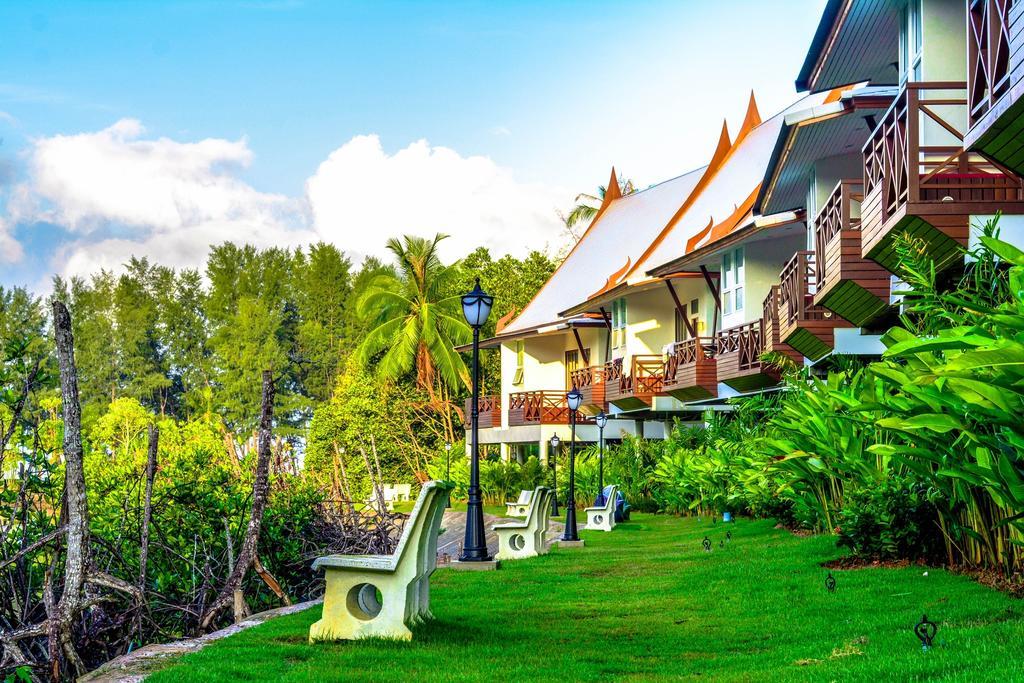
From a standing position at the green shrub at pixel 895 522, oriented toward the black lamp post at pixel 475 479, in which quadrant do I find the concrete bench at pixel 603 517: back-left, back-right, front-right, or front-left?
front-right

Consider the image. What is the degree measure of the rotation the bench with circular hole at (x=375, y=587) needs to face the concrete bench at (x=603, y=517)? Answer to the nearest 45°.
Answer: approximately 90° to its right

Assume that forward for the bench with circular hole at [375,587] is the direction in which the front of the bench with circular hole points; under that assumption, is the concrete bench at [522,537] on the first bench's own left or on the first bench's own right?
on the first bench's own right

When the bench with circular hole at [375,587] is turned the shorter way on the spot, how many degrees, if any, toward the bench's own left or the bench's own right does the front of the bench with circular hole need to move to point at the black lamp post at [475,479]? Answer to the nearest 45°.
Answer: approximately 90° to the bench's own right

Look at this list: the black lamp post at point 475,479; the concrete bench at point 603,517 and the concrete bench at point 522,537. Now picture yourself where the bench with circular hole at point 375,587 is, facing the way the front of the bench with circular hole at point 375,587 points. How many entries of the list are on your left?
0

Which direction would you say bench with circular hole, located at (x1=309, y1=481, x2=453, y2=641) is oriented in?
to the viewer's left
